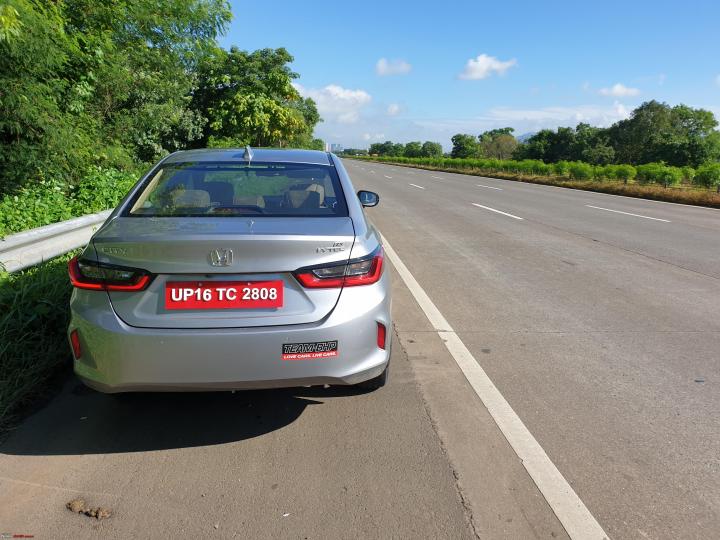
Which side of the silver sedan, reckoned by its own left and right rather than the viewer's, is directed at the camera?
back

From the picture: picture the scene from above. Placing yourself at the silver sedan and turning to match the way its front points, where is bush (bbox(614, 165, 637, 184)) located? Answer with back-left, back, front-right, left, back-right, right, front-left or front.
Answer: front-right

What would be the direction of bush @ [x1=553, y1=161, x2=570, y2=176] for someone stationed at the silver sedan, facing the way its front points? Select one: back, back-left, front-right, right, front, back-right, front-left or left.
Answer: front-right

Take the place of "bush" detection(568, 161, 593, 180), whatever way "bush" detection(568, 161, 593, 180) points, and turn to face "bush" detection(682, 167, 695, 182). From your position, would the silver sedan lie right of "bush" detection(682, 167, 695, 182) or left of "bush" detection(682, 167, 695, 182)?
right

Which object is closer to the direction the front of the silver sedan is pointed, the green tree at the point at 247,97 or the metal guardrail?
the green tree

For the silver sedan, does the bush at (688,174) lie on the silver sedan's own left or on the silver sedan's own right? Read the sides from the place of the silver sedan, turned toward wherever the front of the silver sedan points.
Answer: on the silver sedan's own right

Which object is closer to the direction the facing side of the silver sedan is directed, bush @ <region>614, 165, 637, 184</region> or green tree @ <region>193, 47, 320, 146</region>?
the green tree

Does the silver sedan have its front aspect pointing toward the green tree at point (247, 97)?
yes
